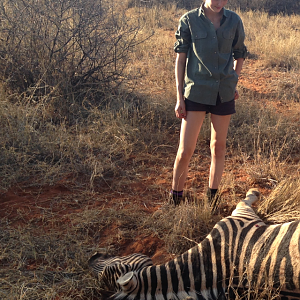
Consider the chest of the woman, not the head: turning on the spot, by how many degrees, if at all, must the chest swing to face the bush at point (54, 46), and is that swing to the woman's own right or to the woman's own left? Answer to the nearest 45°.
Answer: approximately 135° to the woman's own right

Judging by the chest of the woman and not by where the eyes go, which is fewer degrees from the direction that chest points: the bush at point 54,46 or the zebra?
the zebra

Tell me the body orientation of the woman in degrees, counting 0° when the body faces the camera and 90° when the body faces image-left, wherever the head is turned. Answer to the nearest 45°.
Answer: approximately 0°

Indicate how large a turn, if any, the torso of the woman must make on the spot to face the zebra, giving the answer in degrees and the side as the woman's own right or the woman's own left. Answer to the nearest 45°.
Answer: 0° — they already face it
